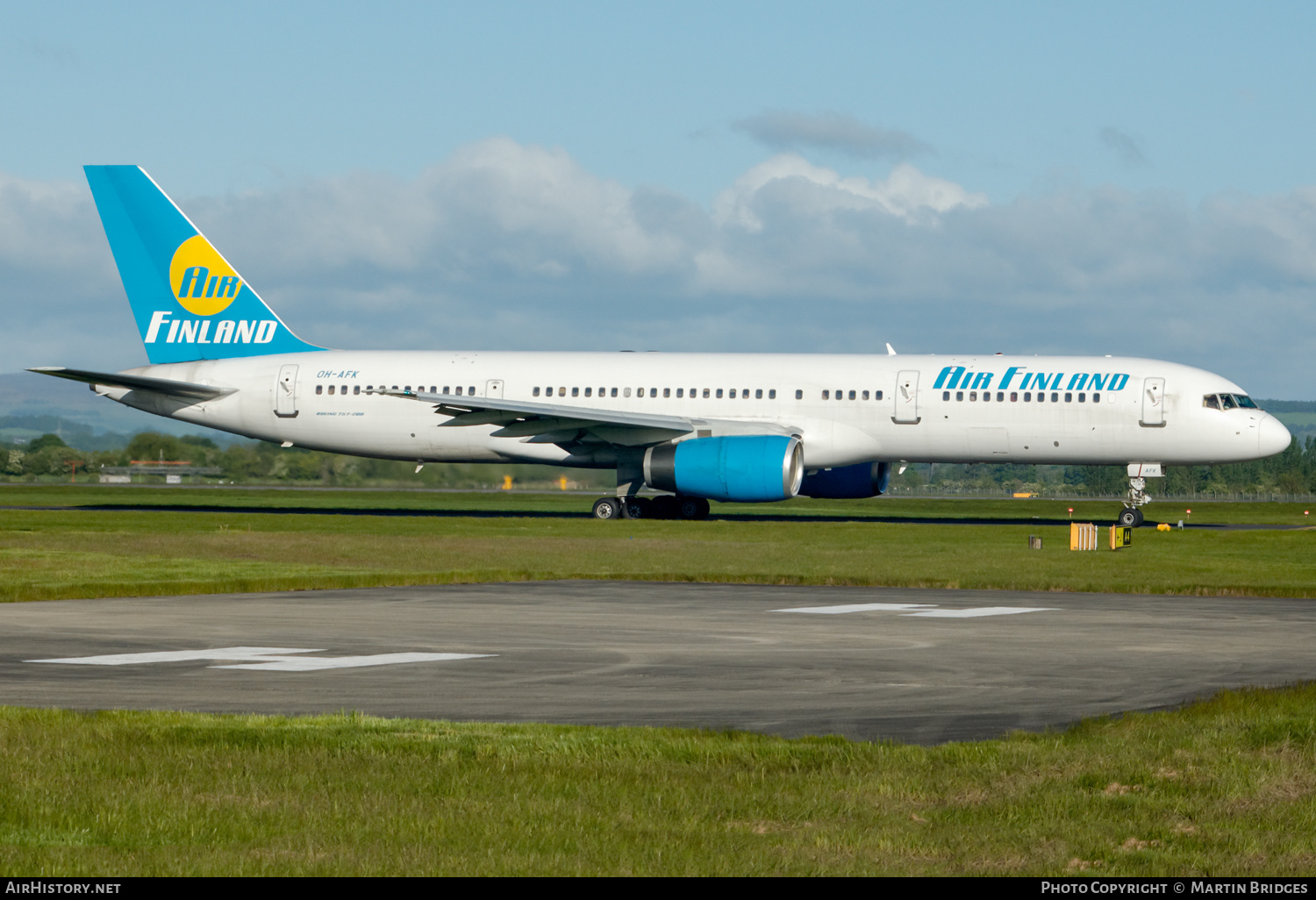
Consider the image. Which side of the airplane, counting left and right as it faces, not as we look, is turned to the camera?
right
